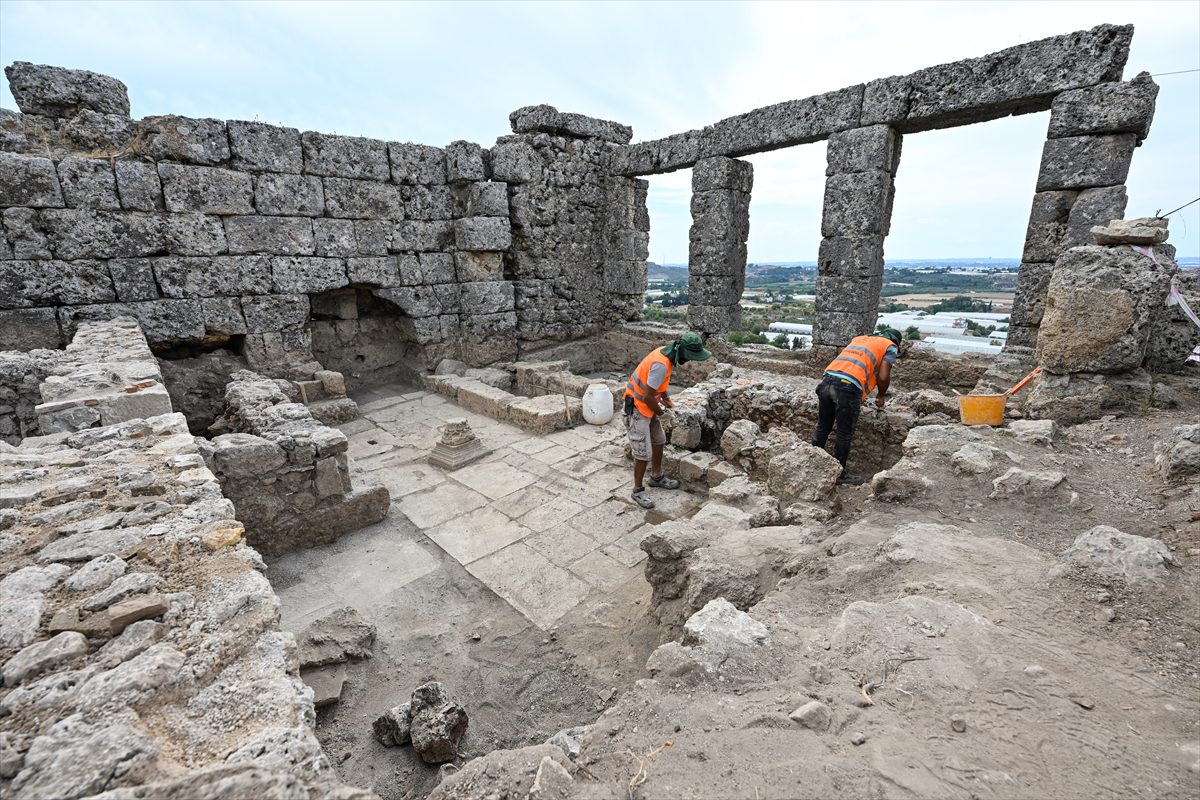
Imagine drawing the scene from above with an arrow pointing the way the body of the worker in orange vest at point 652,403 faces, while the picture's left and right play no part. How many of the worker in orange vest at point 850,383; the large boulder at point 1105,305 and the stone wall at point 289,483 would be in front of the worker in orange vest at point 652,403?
2

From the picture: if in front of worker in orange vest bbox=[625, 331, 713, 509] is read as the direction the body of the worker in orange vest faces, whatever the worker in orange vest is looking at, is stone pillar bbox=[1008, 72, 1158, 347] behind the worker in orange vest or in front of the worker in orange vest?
in front

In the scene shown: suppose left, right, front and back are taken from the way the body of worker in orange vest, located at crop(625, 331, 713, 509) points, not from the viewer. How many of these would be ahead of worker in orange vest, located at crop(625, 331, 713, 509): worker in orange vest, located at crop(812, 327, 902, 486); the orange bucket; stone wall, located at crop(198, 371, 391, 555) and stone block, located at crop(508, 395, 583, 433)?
2

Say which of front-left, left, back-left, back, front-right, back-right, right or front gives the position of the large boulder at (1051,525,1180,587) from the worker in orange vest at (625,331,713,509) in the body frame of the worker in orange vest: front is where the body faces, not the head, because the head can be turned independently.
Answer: front-right

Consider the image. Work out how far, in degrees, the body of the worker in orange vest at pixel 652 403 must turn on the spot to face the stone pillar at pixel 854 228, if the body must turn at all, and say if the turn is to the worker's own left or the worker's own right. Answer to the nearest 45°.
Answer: approximately 45° to the worker's own left

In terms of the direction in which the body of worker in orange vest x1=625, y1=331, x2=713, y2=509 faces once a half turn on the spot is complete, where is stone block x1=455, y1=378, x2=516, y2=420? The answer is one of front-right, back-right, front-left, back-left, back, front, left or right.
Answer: front-right

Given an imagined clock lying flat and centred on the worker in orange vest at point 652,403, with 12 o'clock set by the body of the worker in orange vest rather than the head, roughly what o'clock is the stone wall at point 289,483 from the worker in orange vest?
The stone wall is roughly at 5 o'clock from the worker in orange vest.

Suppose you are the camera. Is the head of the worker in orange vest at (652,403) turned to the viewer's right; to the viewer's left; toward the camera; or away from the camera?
to the viewer's right

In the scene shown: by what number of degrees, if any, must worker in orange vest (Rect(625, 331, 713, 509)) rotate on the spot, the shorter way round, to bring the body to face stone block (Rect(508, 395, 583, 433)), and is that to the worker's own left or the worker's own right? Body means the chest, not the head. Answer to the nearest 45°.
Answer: approximately 135° to the worker's own left

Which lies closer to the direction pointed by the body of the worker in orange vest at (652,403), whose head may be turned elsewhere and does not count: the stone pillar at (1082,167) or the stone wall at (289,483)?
the stone pillar

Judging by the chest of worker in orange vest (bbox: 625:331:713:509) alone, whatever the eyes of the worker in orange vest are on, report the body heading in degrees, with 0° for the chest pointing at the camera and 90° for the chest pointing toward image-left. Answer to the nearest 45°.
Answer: approximately 270°

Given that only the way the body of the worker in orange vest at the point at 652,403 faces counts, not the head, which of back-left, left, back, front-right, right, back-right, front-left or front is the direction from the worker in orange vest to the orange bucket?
front

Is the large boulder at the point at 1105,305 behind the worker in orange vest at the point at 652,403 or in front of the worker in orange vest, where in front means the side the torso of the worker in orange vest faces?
in front
